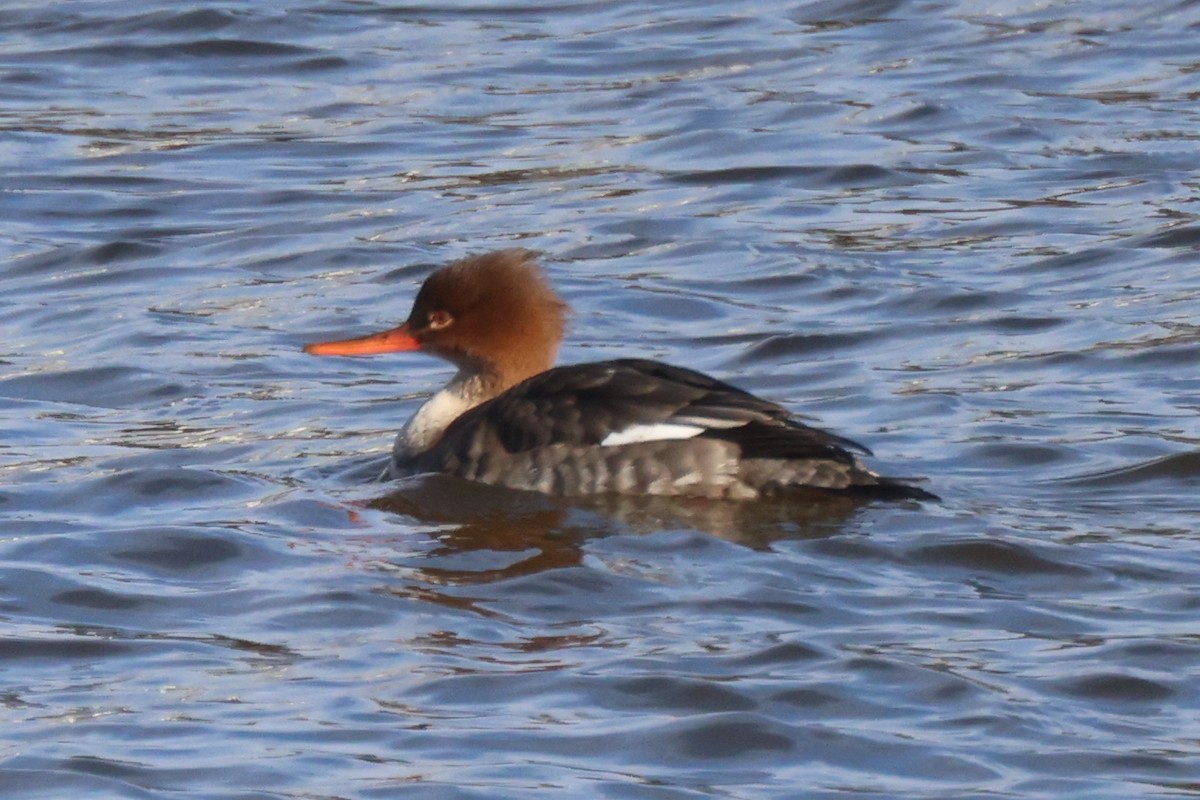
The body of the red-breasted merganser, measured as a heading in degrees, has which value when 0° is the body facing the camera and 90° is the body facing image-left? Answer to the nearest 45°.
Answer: approximately 90°
